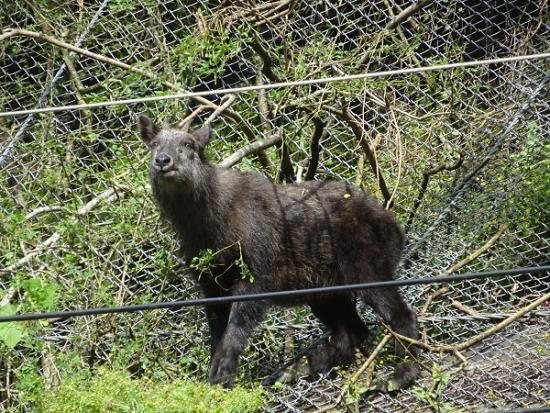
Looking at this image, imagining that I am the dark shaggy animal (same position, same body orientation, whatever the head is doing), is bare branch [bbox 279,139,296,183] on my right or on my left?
on my right

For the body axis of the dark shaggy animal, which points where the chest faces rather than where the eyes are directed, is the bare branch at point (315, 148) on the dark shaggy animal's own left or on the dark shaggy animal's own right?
on the dark shaggy animal's own right

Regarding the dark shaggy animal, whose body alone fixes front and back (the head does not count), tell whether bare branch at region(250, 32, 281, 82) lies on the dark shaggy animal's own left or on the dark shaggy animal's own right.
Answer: on the dark shaggy animal's own right

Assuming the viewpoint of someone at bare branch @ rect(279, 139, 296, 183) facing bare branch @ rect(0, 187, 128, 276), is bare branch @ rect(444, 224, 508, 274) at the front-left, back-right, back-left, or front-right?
back-left

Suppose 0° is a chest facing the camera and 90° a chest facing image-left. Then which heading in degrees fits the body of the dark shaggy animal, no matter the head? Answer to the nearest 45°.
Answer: approximately 90°

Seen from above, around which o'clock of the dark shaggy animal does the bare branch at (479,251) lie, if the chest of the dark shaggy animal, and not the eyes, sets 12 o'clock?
The bare branch is roughly at 5 o'clock from the dark shaggy animal.
